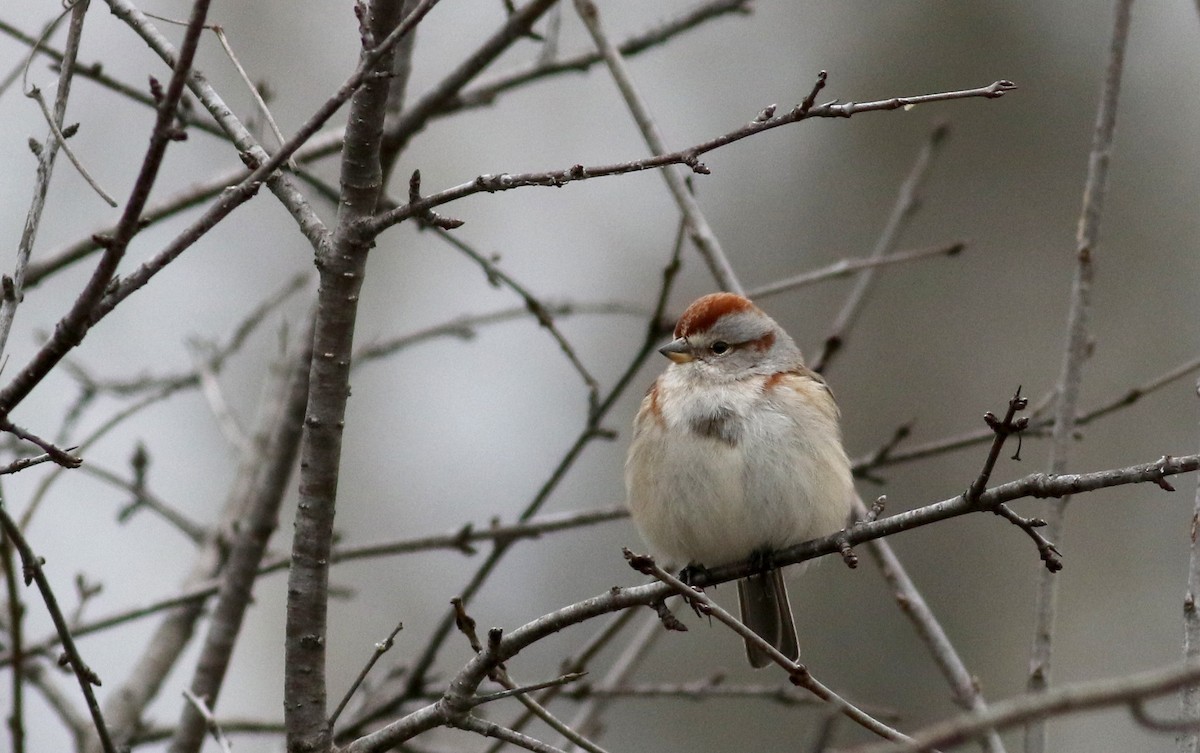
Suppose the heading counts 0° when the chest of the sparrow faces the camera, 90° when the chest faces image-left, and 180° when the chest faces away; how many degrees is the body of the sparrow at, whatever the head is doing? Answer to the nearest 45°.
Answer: approximately 45°

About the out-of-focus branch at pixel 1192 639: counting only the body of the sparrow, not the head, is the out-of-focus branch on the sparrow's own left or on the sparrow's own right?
on the sparrow's own left

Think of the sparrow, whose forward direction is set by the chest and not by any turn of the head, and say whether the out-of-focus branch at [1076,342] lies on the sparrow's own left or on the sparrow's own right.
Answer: on the sparrow's own left
